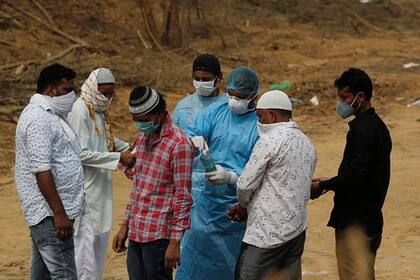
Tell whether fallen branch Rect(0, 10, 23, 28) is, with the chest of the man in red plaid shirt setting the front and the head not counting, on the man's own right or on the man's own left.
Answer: on the man's own right

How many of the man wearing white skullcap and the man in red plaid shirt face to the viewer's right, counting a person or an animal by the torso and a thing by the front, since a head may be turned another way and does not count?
0

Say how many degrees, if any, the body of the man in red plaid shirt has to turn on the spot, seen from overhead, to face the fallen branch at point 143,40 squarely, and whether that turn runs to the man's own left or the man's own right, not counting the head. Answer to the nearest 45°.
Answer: approximately 135° to the man's own right

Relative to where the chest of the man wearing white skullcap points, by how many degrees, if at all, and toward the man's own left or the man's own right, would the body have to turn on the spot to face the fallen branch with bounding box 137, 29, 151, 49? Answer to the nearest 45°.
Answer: approximately 45° to the man's own right

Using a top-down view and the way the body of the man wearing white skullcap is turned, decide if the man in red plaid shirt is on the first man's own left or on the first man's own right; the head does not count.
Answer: on the first man's own left

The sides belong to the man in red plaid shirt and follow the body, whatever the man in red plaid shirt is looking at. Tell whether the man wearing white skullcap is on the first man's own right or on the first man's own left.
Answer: on the first man's own left

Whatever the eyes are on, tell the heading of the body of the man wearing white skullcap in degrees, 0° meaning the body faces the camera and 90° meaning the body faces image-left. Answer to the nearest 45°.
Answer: approximately 135°

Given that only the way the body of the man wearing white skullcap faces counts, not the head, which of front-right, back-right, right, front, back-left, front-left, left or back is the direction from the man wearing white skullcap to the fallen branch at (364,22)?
front-right

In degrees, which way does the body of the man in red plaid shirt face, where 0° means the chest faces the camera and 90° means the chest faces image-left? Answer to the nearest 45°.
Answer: approximately 45°
